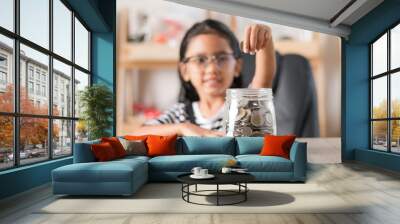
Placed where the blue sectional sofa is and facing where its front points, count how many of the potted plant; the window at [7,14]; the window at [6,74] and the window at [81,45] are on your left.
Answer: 0

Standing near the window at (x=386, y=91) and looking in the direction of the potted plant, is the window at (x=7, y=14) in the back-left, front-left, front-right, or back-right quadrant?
front-left

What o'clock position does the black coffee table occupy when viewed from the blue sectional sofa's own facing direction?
The black coffee table is roughly at 11 o'clock from the blue sectional sofa.

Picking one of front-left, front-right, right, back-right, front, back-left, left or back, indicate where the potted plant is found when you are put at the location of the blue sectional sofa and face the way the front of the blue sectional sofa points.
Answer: back-right

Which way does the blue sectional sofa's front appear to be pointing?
toward the camera

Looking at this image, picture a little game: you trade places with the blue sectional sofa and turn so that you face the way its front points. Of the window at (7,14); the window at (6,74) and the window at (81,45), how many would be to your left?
0

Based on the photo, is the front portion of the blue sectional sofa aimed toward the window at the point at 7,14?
no

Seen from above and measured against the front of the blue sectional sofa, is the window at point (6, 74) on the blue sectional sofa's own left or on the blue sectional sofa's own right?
on the blue sectional sofa's own right

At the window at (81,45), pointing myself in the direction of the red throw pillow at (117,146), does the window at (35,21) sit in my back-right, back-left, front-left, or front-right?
front-right

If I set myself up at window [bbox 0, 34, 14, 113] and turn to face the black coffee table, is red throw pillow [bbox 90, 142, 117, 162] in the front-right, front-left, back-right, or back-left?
front-left

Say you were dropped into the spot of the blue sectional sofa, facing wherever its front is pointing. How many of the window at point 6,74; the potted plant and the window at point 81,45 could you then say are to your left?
0

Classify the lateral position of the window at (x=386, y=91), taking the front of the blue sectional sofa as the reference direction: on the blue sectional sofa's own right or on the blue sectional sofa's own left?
on the blue sectional sofa's own left

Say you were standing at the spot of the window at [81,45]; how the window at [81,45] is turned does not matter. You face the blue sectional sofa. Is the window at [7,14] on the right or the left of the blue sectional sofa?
right

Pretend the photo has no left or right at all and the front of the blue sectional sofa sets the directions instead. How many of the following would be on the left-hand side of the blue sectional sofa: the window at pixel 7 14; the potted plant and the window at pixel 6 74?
0

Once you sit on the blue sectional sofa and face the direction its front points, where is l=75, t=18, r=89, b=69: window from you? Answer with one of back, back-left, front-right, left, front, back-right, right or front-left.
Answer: back-right

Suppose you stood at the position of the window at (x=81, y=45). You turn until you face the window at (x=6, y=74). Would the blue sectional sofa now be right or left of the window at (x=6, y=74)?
left
